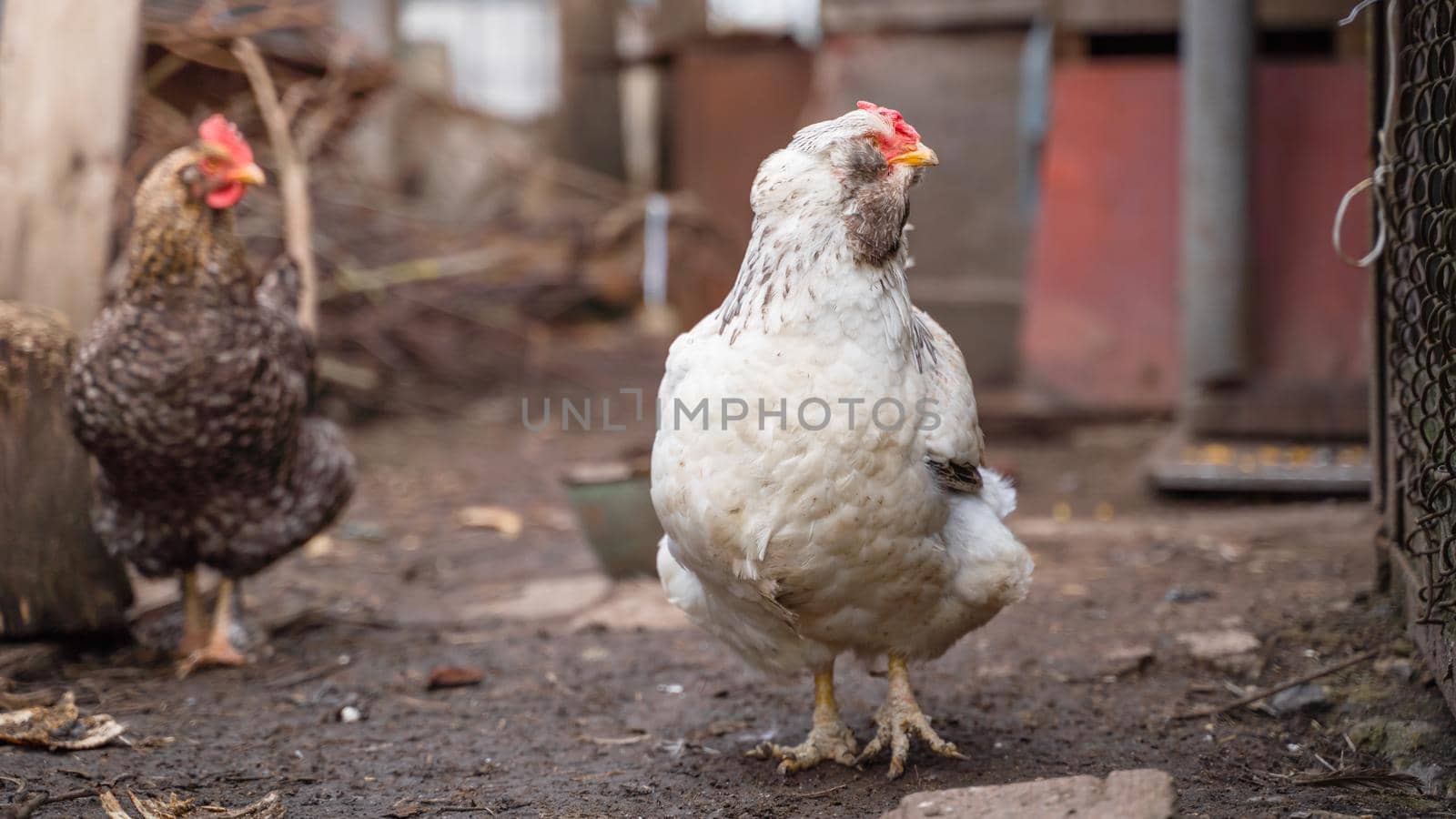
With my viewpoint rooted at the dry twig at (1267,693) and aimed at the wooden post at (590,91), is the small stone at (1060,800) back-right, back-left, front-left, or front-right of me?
back-left

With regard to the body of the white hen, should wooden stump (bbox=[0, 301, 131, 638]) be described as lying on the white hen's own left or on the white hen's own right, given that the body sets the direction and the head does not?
on the white hen's own right

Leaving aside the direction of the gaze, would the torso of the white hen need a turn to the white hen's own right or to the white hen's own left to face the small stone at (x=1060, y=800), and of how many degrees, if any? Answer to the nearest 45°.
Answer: approximately 45° to the white hen's own left

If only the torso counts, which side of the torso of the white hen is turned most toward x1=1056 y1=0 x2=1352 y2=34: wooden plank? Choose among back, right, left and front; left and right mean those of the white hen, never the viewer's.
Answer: back

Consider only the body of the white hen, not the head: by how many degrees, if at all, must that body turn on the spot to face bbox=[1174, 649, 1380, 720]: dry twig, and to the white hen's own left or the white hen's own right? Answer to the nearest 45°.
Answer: approximately 135° to the white hen's own left

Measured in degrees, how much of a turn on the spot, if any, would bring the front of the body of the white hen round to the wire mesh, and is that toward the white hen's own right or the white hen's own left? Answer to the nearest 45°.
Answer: approximately 90° to the white hen's own left

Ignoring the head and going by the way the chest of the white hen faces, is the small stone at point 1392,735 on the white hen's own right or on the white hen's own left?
on the white hen's own left

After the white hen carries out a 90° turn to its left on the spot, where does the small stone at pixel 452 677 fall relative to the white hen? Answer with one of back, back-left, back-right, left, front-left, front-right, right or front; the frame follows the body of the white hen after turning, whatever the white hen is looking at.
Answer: back-left

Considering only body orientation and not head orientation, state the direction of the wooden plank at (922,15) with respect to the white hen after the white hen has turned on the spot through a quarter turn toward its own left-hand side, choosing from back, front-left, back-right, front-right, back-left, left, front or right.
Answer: left

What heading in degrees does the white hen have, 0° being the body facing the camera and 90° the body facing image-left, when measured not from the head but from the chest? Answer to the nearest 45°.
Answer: approximately 0°

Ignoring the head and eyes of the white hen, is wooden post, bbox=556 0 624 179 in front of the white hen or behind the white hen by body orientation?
behind

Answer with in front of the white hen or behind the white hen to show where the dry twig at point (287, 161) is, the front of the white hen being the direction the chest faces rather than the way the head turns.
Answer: behind

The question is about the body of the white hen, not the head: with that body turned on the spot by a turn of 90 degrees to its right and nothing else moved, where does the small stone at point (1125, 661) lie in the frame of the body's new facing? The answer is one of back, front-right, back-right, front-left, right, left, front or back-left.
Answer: back-right

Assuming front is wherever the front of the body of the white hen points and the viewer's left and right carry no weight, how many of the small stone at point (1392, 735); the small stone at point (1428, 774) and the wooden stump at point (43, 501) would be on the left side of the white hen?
2
